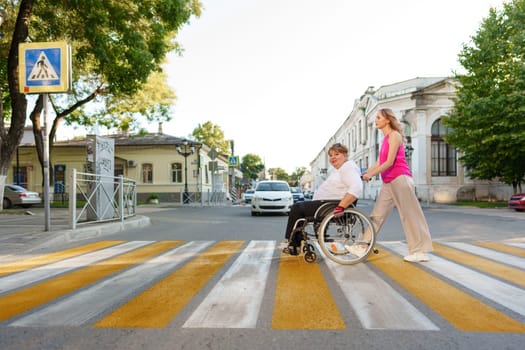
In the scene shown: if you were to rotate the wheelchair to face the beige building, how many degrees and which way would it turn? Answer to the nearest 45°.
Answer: approximately 45° to its right

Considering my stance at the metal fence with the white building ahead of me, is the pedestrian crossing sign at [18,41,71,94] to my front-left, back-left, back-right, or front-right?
back-right

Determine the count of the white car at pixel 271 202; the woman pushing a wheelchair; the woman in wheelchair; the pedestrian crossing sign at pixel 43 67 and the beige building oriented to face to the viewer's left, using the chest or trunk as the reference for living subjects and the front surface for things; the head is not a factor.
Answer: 2

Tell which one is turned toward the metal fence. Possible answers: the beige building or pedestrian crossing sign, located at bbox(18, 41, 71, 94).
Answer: the beige building

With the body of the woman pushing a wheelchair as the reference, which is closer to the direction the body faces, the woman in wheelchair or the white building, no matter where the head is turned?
the woman in wheelchair

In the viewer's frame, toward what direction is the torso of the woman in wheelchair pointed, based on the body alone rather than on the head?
to the viewer's left

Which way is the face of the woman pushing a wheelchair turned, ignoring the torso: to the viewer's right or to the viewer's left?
to the viewer's left

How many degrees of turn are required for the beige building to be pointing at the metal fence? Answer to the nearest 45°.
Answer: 0° — it already faces it

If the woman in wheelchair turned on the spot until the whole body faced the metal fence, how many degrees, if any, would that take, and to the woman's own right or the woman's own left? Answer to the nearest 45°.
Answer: approximately 45° to the woman's own right

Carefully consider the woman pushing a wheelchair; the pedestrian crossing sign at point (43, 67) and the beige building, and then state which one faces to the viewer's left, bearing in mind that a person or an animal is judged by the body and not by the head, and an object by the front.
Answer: the woman pushing a wheelchair

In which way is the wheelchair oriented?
to the viewer's left

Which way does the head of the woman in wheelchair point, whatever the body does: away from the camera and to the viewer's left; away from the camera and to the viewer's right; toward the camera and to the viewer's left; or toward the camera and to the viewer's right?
toward the camera and to the viewer's left

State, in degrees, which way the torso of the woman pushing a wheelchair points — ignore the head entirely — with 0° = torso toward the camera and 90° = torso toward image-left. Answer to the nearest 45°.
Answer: approximately 90°
